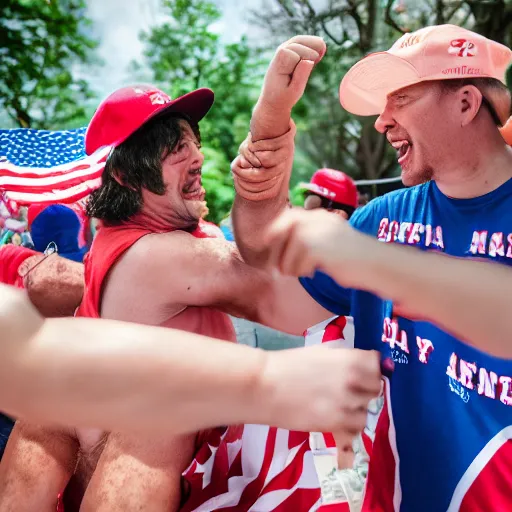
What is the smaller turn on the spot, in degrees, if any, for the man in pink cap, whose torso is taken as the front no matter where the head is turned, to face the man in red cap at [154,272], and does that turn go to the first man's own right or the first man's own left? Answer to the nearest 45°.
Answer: approximately 45° to the first man's own right

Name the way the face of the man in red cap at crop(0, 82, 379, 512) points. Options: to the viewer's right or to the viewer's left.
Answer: to the viewer's right

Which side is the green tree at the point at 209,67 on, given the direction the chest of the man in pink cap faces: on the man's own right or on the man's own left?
on the man's own right

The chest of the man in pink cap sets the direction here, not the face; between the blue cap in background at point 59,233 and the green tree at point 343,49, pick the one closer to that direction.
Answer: the blue cap in background

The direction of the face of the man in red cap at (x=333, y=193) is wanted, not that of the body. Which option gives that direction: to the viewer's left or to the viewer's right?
to the viewer's left

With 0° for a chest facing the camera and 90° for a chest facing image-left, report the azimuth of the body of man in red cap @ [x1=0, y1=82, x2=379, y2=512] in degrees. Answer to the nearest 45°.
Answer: approximately 270°

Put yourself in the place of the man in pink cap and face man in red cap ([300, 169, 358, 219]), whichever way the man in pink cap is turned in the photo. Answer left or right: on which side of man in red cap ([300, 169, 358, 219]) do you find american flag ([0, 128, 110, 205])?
left

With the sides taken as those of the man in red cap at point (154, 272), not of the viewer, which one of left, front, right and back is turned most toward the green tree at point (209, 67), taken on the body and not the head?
left

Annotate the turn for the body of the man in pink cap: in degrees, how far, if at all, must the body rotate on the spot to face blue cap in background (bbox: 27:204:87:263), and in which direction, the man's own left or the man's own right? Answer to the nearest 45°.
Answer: approximately 90° to the man's own right
